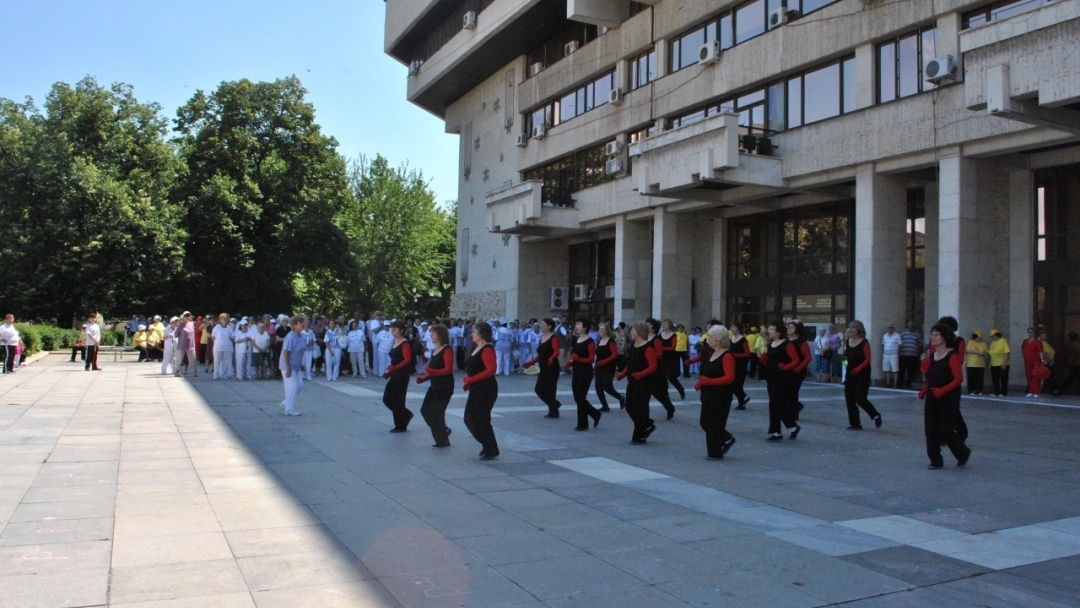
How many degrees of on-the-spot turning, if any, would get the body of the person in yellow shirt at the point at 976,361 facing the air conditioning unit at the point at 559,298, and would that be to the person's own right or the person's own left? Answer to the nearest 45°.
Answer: approximately 90° to the person's own right

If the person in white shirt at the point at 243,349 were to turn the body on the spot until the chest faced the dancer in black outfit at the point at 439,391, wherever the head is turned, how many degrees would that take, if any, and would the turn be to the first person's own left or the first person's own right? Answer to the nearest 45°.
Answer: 0° — they already face them

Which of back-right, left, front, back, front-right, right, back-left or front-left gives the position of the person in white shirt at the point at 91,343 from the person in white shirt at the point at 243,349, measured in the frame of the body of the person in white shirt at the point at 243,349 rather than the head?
back-right

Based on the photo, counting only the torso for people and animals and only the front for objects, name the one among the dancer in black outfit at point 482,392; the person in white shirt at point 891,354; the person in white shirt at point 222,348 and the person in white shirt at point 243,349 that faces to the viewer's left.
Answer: the dancer in black outfit

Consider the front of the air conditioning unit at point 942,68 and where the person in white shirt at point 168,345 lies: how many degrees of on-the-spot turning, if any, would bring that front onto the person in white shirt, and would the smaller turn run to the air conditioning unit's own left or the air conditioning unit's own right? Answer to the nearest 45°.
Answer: approximately 45° to the air conditioning unit's own right

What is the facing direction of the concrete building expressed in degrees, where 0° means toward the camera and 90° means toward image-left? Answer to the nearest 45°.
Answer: approximately 45°

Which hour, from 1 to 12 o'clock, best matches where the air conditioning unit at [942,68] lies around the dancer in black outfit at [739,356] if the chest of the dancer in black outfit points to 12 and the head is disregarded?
The air conditioning unit is roughly at 6 o'clock from the dancer in black outfit.
